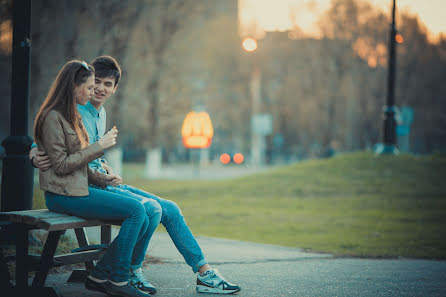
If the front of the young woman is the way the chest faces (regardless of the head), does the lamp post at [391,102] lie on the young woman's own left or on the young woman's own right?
on the young woman's own left

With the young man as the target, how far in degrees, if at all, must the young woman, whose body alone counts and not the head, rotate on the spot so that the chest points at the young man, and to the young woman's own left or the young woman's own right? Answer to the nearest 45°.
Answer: approximately 45° to the young woman's own left

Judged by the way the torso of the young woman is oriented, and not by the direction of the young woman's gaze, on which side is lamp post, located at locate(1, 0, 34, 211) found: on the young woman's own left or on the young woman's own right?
on the young woman's own left

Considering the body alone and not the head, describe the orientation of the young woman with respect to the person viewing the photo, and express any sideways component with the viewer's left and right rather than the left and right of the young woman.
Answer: facing to the right of the viewer

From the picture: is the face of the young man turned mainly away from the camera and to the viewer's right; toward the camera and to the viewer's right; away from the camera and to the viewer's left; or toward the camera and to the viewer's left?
toward the camera and to the viewer's left

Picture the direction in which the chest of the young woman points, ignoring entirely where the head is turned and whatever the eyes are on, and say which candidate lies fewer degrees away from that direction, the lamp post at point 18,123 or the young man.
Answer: the young man
